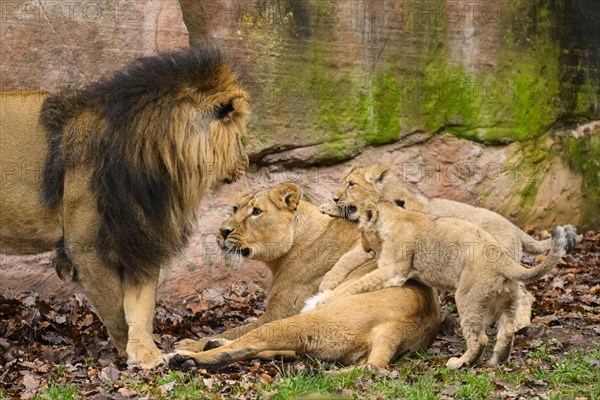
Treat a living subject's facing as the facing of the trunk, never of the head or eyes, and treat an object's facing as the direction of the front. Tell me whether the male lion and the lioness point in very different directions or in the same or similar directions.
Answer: very different directions

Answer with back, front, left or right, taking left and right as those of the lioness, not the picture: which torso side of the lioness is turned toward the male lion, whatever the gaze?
front

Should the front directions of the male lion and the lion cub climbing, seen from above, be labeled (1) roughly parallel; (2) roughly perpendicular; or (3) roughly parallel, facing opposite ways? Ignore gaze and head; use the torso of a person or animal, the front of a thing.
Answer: roughly parallel, facing opposite ways

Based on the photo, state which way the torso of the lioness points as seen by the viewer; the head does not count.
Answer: to the viewer's left

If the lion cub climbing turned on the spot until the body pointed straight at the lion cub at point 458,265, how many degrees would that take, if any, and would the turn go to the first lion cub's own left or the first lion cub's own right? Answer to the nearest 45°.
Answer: approximately 90° to the first lion cub's own left

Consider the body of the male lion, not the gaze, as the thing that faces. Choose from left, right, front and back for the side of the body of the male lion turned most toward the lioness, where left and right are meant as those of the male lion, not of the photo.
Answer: front

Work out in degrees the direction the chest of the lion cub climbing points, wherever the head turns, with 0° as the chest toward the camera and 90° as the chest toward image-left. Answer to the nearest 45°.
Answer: approximately 90°

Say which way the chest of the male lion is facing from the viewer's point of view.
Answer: to the viewer's right
